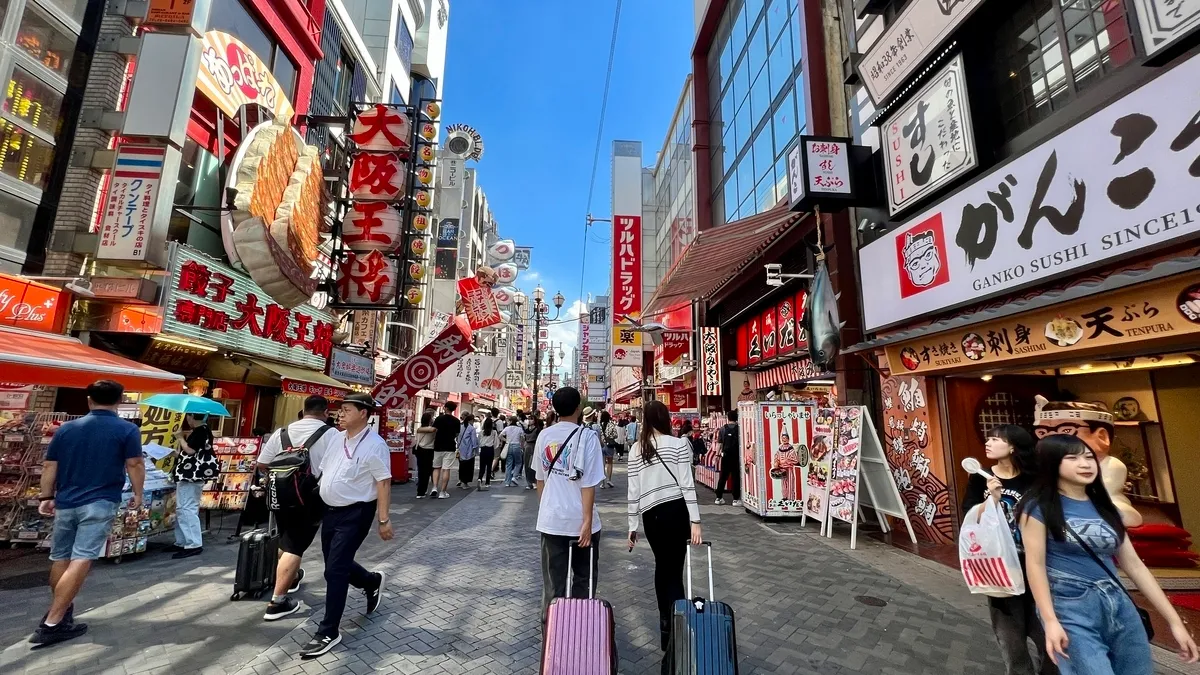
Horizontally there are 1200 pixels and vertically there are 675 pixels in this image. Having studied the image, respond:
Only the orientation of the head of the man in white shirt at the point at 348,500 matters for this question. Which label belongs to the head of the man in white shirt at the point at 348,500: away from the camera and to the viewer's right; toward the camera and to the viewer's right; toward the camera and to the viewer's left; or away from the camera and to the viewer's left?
toward the camera and to the viewer's left

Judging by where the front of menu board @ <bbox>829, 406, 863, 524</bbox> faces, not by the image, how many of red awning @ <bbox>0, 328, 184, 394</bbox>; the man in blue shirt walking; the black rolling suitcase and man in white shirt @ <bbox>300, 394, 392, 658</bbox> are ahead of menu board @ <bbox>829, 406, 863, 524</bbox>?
4

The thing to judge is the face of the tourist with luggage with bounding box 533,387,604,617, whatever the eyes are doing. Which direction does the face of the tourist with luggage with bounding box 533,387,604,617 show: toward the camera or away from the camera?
away from the camera

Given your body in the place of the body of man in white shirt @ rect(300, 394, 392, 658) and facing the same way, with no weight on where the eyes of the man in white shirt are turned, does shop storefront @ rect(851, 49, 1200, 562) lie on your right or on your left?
on your left

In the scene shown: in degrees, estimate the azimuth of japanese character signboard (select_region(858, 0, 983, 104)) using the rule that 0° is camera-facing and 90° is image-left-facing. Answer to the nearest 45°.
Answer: approximately 45°

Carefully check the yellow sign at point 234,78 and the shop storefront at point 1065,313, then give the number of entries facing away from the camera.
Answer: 0

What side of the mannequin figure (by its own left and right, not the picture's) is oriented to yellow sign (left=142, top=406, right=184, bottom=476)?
front

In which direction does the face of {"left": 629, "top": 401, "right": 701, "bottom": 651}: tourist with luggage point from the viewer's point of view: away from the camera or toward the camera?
away from the camera
